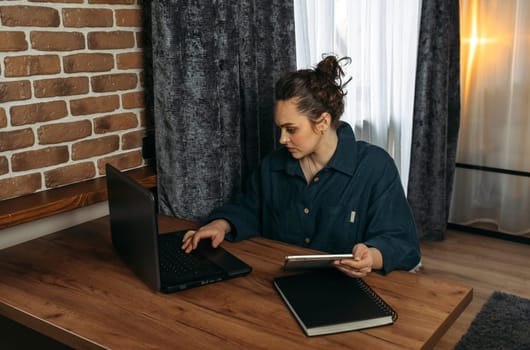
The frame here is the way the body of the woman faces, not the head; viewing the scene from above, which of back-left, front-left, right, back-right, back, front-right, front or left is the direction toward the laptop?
front

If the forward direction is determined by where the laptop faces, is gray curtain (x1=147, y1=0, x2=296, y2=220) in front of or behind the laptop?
in front

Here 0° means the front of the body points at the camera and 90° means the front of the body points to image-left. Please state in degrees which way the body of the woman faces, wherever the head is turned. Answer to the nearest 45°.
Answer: approximately 45°

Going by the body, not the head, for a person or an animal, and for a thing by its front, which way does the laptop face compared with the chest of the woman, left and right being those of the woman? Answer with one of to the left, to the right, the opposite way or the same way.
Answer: the opposite way

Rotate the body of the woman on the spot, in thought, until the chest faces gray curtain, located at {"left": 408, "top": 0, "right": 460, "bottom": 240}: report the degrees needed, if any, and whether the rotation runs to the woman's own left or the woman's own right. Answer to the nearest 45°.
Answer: approximately 180°

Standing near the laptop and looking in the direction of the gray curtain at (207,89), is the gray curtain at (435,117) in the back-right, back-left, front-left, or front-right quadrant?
front-right

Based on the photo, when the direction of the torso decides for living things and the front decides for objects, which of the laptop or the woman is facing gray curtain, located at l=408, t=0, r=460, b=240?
the laptop

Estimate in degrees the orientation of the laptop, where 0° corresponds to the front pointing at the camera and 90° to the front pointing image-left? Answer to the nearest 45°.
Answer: approximately 225°

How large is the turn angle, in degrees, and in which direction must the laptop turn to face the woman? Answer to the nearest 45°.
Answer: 0° — it already faces them
